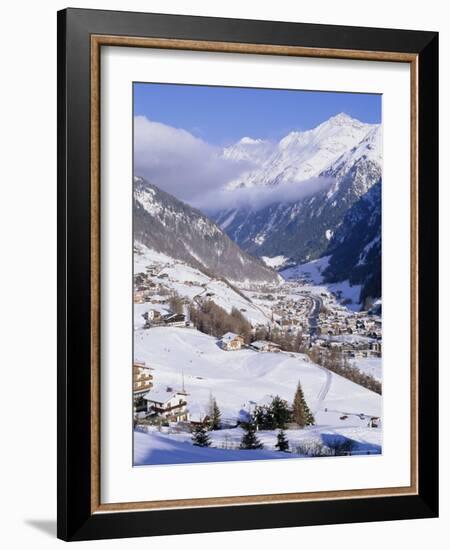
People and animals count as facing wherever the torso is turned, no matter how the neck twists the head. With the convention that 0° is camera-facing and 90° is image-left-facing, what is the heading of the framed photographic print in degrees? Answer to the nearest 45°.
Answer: approximately 315°
